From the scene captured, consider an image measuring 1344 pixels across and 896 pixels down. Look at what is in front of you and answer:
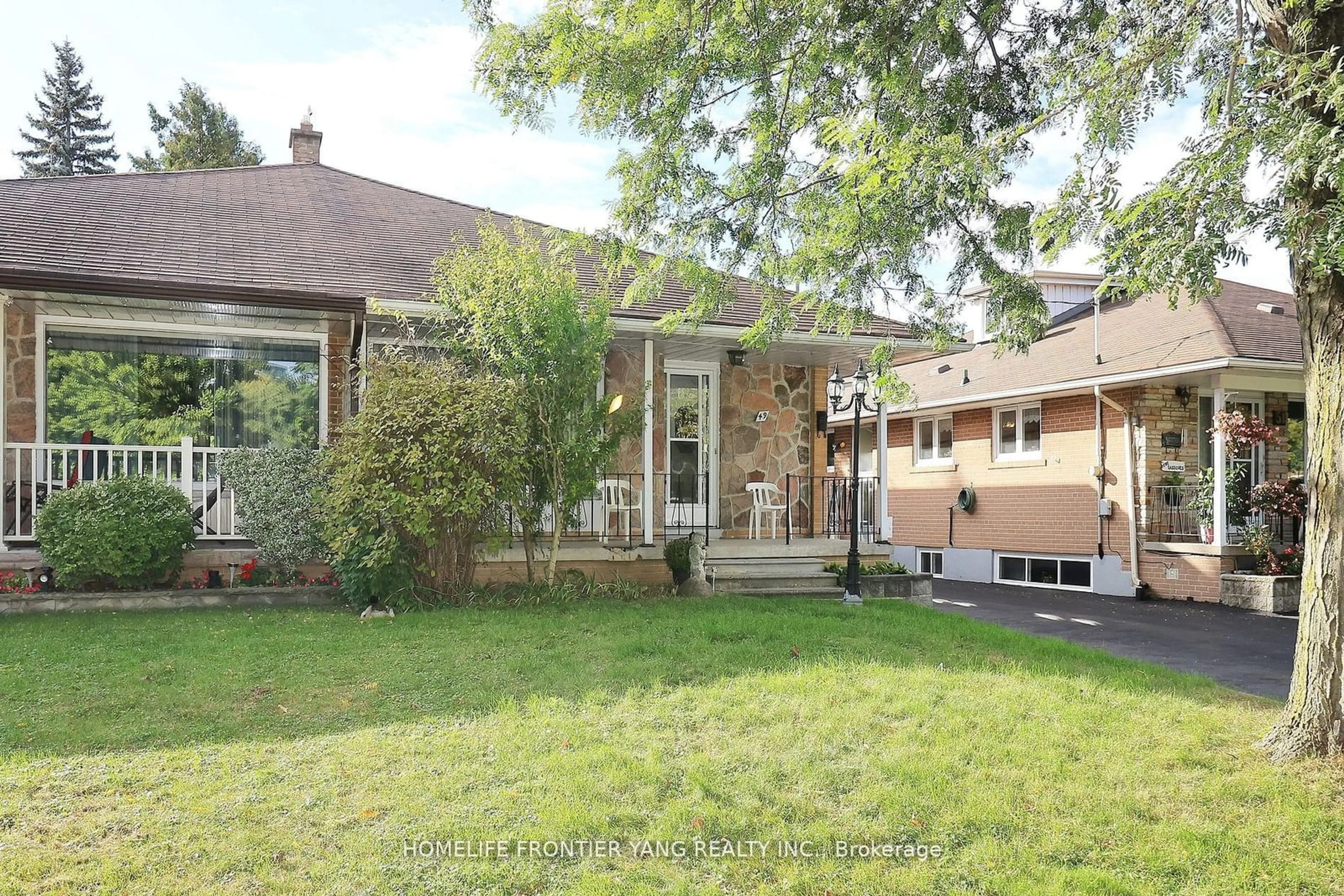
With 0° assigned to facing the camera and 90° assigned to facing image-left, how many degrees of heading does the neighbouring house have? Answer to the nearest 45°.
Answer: approximately 315°

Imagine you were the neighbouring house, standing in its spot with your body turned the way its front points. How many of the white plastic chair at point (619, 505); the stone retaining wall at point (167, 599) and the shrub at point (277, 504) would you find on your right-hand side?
3

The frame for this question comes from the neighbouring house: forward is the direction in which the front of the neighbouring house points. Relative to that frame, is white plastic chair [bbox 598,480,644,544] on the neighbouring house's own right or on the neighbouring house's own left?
on the neighbouring house's own right

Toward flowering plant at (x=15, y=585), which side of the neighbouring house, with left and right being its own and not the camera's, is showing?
right

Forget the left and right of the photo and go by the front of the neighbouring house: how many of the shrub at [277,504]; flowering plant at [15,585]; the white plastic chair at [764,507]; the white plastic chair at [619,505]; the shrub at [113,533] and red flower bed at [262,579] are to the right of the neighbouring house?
6

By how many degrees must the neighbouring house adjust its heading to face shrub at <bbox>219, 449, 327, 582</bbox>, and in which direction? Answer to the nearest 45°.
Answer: approximately 90° to its right

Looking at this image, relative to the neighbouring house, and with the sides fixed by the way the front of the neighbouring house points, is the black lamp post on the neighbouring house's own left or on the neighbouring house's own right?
on the neighbouring house's own right

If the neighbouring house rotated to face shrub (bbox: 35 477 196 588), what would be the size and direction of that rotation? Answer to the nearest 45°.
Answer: approximately 90° to its right

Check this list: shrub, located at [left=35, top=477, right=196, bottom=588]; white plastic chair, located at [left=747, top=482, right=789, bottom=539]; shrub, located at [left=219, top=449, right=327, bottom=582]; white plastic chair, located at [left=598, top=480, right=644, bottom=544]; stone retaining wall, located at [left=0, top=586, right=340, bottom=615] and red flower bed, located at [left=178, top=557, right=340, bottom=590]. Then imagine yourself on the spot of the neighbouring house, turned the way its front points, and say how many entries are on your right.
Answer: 6

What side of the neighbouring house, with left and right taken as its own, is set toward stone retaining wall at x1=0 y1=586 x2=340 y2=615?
right

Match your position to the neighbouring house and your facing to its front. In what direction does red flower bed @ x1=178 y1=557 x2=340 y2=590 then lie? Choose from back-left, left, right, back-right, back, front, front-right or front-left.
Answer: right

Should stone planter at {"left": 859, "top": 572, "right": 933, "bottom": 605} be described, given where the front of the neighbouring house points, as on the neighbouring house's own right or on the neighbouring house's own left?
on the neighbouring house's own right

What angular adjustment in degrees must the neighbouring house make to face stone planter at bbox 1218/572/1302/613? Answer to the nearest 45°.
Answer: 0° — it already faces it

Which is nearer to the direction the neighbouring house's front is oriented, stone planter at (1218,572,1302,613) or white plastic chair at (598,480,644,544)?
the stone planter
